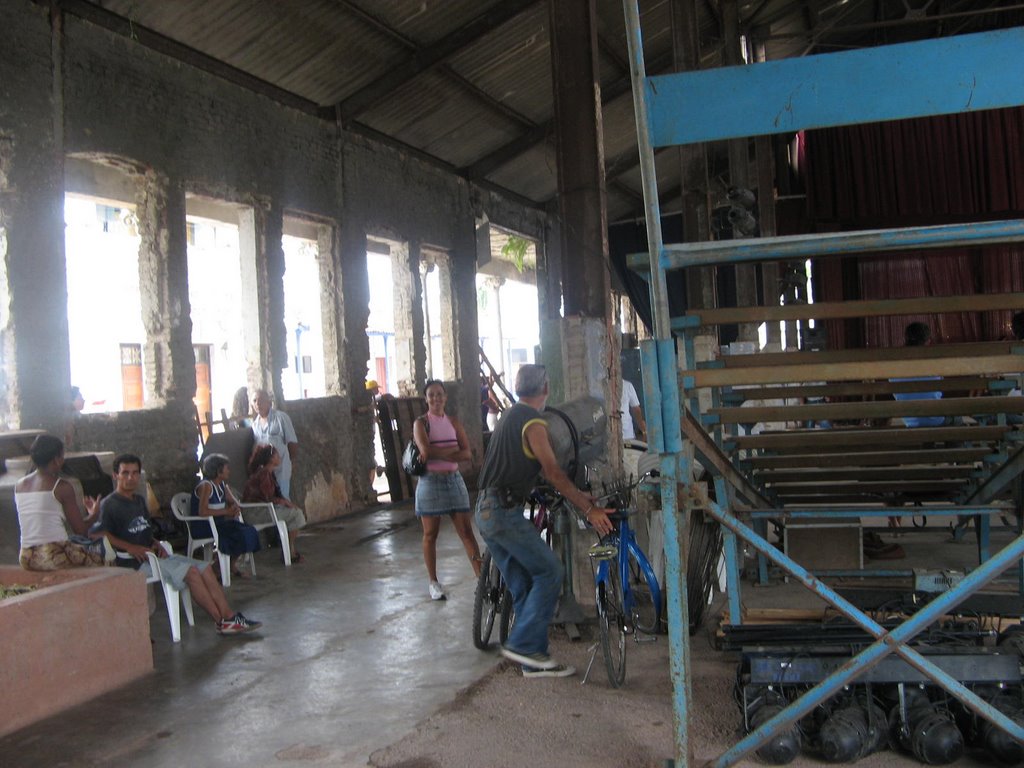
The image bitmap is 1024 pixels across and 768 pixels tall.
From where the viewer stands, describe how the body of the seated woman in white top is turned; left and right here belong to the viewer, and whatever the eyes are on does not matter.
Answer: facing away from the viewer and to the right of the viewer

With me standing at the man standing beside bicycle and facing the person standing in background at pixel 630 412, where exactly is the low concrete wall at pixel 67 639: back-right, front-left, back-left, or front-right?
back-left

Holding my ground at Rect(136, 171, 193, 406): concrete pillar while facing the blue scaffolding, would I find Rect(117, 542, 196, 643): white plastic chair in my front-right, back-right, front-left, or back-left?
front-right

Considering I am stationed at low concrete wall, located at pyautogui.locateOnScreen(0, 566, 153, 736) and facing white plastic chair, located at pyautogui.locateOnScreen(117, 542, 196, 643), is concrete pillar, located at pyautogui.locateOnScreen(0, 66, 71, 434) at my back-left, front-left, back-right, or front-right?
front-left

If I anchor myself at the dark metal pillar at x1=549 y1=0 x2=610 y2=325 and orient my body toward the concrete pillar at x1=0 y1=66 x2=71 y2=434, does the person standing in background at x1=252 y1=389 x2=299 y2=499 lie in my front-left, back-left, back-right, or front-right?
front-right

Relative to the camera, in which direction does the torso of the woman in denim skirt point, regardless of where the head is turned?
toward the camera

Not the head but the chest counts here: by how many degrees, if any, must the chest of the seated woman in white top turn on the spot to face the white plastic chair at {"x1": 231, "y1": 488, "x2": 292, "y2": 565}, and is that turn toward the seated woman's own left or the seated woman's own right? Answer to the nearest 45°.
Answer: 0° — they already face it
